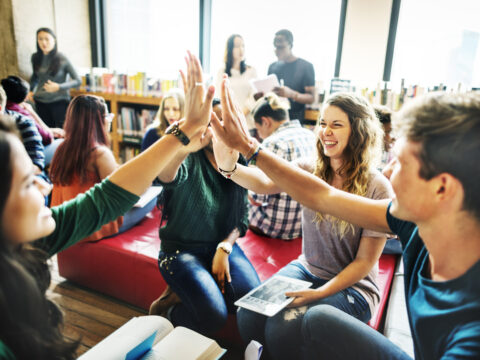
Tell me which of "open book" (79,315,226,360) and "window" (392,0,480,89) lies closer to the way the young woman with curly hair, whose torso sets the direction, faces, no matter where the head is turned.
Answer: the open book

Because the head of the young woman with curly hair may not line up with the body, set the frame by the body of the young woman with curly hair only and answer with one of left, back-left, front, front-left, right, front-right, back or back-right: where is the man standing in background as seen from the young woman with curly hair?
back-right

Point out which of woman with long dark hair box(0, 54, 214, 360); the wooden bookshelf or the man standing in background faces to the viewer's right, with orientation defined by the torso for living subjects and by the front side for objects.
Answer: the woman with long dark hair

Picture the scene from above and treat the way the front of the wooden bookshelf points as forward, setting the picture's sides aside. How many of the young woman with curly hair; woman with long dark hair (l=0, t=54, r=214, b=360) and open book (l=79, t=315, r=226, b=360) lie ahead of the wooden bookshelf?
3

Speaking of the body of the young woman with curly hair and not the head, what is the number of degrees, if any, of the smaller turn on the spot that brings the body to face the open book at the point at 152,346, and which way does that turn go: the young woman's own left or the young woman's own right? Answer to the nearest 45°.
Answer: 0° — they already face it

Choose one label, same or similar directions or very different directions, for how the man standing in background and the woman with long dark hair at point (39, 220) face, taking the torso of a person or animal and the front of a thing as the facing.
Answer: very different directions

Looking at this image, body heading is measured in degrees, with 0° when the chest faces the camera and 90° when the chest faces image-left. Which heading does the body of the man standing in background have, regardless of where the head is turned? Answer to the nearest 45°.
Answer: approximately 45°

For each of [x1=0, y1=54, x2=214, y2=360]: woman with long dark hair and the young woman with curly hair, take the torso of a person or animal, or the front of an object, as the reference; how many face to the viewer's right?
1

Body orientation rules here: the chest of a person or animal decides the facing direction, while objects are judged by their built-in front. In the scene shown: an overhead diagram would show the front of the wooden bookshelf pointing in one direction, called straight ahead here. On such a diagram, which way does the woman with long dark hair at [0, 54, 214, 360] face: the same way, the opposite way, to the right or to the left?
to the left

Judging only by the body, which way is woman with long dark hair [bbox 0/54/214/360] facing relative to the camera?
to the viewer's right

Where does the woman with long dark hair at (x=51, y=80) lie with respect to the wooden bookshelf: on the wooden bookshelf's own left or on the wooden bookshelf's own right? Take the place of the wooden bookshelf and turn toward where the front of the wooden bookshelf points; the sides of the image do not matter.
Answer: on the wooden bookshelf's own right
